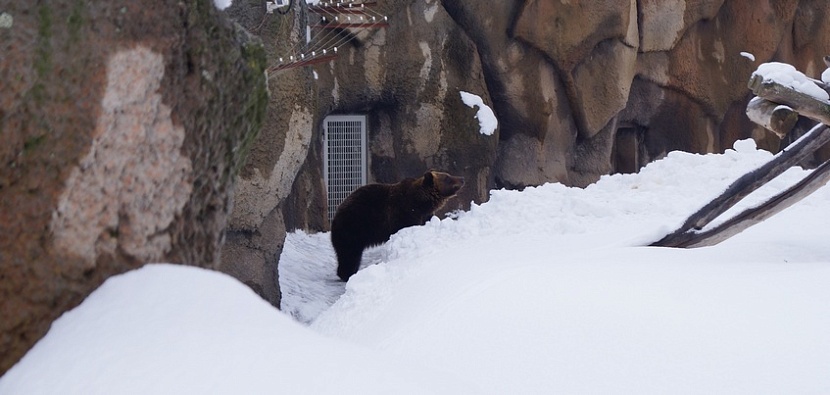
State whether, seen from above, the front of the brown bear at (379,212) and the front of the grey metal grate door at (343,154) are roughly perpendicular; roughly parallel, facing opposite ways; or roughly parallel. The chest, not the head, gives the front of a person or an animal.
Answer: roughly perpendicular

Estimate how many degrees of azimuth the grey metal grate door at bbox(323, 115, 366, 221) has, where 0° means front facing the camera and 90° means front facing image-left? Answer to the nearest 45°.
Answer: approximately 0°

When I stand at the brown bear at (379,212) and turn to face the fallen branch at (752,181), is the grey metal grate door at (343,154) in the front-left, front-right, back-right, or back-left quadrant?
back-left

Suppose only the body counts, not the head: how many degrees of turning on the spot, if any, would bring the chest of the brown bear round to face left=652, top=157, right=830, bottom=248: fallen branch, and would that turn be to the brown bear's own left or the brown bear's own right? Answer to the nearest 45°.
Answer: approximately 45° to the brown bear's own right

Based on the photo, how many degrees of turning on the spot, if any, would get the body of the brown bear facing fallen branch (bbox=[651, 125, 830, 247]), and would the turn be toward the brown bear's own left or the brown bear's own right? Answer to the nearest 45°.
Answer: approximately 45° to the brown bear's own right

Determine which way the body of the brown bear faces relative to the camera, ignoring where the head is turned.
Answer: to the viewer's right

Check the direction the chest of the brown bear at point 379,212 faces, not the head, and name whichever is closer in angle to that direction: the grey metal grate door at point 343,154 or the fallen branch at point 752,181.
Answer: the fallen branch

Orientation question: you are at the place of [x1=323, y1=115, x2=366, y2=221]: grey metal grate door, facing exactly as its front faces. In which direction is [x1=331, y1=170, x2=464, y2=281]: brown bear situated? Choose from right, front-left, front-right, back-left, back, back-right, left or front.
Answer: front

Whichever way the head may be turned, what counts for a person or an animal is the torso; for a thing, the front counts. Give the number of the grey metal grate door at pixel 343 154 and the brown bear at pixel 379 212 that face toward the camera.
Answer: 1

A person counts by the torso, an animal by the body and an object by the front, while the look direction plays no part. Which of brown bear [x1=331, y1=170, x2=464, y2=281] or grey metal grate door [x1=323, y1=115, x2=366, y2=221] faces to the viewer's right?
the brown bear

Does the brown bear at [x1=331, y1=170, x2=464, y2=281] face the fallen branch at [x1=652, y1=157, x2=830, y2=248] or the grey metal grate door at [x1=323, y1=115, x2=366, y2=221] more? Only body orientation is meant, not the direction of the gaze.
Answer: the fallen branch

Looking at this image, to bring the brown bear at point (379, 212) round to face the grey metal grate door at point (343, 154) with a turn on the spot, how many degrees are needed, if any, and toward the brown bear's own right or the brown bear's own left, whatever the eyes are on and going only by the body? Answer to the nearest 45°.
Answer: approximately 90° to the brown bear's own left
